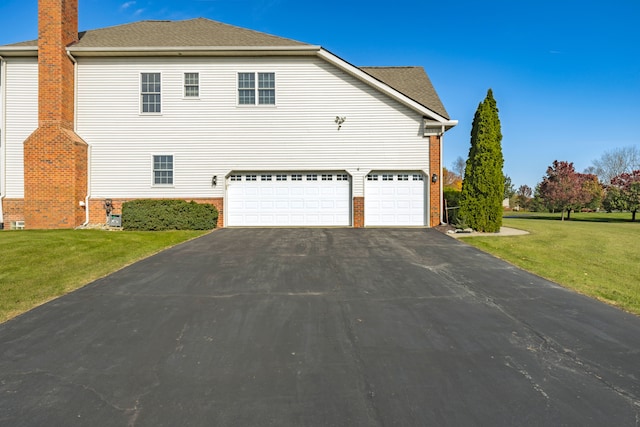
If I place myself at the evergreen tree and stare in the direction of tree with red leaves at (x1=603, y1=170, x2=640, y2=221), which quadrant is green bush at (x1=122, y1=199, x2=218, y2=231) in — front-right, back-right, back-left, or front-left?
back-left
